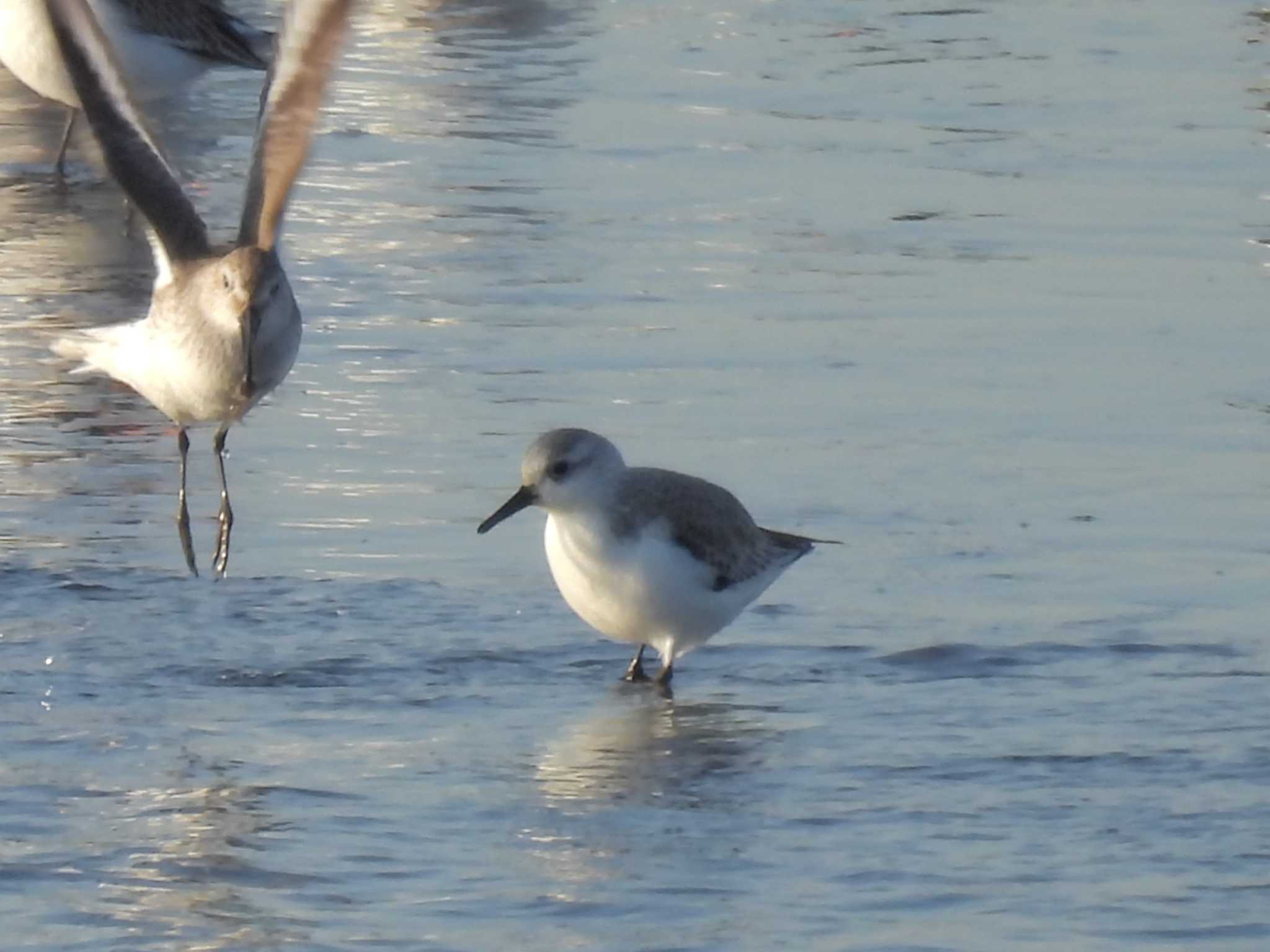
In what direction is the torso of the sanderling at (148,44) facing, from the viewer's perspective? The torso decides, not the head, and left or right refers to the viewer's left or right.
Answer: facing to the left of the viewer

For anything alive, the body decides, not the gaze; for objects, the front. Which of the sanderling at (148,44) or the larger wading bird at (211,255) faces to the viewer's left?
the sanderling

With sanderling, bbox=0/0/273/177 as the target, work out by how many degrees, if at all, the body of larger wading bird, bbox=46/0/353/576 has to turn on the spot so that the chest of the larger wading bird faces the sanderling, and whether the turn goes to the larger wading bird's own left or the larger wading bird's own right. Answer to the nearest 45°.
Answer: approximately 135° to the larger wading bird's own left

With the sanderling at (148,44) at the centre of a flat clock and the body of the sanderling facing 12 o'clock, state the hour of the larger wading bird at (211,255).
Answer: The larger wading bird is roughly at 9 o'clock from the sanderling.

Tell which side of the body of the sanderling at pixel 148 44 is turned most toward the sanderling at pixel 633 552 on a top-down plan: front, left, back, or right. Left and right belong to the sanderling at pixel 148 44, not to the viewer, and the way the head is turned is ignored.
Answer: left

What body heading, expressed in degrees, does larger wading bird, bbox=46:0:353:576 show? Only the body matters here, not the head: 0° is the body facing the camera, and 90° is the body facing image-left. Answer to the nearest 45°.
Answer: approximately 315°

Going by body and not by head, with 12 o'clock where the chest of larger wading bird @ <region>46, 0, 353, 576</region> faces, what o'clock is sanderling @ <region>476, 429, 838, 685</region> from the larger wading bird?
The sanderling is roughly at 12 o'clock from the larger wading bird.

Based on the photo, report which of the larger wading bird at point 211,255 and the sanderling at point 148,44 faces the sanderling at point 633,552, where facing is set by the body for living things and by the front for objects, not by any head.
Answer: the larger wading bird

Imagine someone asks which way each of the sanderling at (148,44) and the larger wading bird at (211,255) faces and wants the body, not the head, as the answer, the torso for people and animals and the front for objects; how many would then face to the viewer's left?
1
